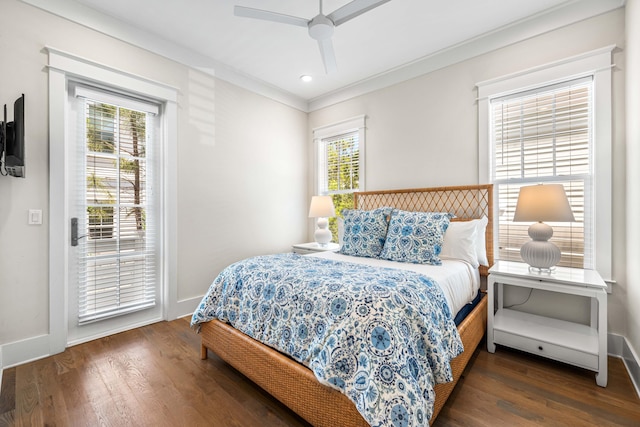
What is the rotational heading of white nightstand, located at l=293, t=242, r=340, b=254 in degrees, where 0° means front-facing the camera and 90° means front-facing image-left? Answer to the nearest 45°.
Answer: approximately 45°

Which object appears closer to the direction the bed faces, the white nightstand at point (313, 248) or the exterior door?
the exterior door

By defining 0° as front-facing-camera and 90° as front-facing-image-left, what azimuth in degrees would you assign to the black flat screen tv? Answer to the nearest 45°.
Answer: approximately 270°

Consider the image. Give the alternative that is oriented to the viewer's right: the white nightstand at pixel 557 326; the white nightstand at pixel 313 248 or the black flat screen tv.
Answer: the black flat screen tv
